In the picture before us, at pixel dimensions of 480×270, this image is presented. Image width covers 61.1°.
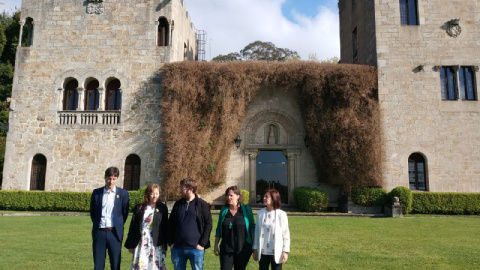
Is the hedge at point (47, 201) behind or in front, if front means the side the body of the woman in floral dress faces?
behind

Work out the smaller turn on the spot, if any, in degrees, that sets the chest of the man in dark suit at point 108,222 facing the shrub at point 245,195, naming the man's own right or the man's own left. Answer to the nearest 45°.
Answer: approximately 135° to the man's own left

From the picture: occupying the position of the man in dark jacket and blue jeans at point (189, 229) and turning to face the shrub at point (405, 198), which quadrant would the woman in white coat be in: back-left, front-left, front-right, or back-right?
front-right

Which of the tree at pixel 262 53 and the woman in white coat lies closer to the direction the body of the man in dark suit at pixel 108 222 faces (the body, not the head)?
the woman in white coat

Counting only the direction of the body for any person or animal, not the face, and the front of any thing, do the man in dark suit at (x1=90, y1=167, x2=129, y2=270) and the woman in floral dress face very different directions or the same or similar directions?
same or similar directions

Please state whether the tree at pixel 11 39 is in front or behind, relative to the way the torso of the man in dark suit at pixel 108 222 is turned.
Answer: behind

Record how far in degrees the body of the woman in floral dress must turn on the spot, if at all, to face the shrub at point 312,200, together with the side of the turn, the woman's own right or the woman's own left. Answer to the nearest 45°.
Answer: approximately 135° to the woman's own left

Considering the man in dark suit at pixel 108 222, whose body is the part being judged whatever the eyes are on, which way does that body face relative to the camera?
toward the camera

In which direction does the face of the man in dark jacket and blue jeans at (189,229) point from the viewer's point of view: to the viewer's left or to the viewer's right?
to the viewer's left

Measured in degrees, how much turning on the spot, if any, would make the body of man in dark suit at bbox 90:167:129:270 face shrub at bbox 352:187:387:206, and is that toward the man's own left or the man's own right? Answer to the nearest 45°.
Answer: approximately 135° to the man's own left

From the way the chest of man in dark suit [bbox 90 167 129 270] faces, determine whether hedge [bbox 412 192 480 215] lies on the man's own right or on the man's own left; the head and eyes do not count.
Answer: on the man's own left

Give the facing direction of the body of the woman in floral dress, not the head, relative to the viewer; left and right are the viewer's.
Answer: facing the viewer

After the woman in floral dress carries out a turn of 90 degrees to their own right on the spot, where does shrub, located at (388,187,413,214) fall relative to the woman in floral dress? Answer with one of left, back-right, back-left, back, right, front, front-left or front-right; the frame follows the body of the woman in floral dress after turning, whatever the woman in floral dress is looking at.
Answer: back-right

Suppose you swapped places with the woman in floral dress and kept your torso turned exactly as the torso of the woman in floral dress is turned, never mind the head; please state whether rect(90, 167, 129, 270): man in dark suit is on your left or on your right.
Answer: on your right

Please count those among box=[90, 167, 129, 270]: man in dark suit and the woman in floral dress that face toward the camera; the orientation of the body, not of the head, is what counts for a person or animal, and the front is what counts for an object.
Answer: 2
